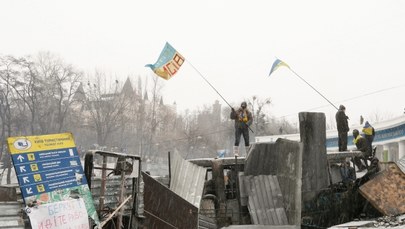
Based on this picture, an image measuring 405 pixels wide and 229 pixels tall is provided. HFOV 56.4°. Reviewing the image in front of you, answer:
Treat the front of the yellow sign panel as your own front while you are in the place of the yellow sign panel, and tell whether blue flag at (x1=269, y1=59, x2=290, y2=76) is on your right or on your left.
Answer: on your left

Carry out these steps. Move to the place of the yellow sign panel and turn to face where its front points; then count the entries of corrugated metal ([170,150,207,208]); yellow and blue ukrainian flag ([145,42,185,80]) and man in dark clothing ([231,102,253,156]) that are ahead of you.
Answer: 0

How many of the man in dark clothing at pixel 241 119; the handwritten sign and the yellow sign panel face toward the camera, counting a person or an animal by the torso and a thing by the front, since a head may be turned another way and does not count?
3

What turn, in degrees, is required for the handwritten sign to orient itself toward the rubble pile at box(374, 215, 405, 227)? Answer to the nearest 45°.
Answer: approximately 90° to its left

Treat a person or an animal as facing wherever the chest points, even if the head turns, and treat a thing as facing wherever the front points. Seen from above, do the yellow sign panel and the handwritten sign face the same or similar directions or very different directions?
same or similar directions

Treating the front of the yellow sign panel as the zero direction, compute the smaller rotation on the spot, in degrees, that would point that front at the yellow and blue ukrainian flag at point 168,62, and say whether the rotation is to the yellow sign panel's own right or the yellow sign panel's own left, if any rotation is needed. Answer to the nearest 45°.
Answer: approximately 135° to the yellow sign panel's own left

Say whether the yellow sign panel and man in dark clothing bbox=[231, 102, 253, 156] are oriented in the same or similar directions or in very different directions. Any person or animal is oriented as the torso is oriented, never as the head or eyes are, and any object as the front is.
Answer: same or similar directions

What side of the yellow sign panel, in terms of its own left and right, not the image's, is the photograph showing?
front

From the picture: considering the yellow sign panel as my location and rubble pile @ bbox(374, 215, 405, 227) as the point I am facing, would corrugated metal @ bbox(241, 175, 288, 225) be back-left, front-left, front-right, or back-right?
front-left

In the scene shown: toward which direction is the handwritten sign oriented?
toward the camera

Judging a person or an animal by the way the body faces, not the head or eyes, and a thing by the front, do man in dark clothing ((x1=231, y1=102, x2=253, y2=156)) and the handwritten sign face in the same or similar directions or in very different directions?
same or similar directions

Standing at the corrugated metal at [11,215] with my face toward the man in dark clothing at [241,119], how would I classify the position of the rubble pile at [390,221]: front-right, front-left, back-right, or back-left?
front-right
